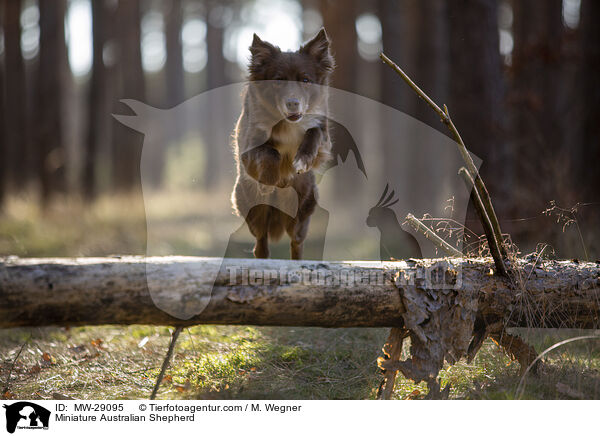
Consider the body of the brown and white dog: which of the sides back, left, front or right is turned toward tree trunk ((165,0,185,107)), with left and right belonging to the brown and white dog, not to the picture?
back

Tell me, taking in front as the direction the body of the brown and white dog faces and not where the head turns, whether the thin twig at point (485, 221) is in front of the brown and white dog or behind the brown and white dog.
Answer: in front

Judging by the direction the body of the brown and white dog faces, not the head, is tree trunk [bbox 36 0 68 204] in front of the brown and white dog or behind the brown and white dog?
behind

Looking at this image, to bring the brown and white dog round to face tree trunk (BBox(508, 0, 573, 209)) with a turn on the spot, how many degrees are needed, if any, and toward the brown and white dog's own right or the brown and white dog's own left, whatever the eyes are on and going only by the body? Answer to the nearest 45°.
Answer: approximately 135° to the brown and white dog's own left

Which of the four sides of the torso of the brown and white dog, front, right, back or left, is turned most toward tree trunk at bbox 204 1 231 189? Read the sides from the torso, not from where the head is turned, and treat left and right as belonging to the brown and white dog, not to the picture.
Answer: back

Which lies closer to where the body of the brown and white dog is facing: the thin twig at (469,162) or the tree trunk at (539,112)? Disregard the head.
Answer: the thin twig

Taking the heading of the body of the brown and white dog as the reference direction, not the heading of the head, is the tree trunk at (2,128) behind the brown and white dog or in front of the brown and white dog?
behind

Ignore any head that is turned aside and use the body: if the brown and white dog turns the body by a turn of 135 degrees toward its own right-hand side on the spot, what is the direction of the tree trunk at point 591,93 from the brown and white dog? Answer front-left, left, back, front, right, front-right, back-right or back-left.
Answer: right

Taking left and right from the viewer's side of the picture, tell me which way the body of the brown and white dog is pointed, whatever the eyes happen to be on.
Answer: facing the viewer

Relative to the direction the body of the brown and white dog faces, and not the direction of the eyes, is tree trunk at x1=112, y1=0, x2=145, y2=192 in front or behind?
behind

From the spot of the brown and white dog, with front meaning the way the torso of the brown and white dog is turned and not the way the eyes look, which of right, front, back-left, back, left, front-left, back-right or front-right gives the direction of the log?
front

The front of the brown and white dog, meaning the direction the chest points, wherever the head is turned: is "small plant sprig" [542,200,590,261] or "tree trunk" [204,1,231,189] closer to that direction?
the small plant sprig
